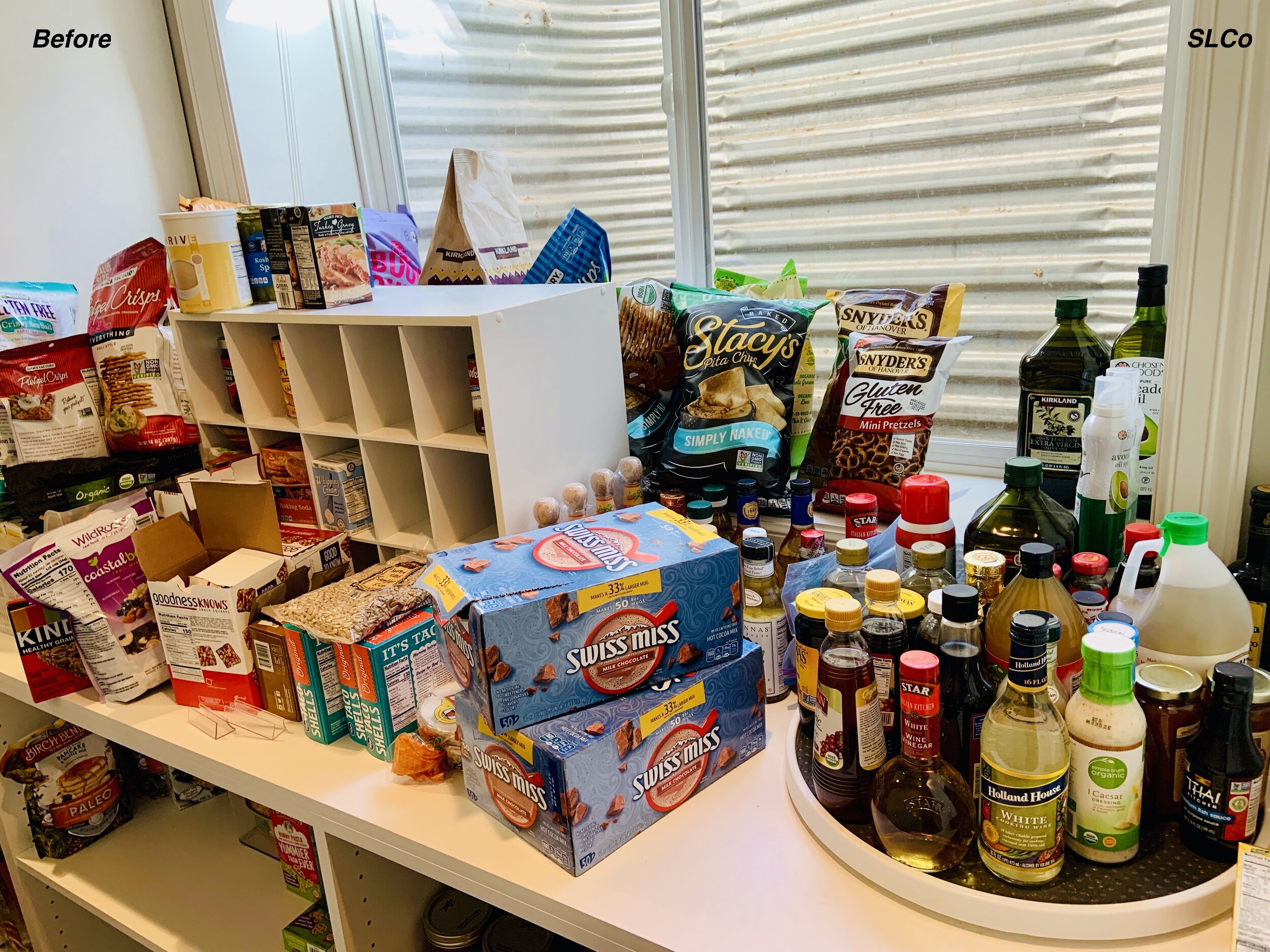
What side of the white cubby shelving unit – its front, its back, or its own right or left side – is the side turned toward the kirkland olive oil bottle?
left

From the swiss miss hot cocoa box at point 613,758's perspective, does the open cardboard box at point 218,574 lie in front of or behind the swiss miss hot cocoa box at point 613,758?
behind

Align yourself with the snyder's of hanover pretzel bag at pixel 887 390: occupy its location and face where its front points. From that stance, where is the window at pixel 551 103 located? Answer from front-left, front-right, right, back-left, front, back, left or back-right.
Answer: back-right

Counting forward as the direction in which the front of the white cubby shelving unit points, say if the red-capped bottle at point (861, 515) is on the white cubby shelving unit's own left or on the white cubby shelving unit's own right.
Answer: on the white cubby shelving unit's own left

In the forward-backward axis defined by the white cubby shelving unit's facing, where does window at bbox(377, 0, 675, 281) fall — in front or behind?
behind

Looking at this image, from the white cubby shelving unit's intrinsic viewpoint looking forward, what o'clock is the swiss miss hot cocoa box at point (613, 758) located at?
The swiss miss hot cocoa box is roughly at 10 o'clock from the white cubby shelving unit.

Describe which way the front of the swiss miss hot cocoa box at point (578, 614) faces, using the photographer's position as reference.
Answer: facing the viewer and to the right of the viewer

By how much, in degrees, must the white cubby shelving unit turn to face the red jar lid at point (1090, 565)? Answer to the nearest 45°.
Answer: approximately 90° to its left

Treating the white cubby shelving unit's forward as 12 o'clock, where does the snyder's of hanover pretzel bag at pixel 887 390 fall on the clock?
The snyder's of hanover pretzel bag is roughly at 8 o'clock from the white cubby shelving unit.

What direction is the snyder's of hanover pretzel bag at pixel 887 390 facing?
toward the camera
